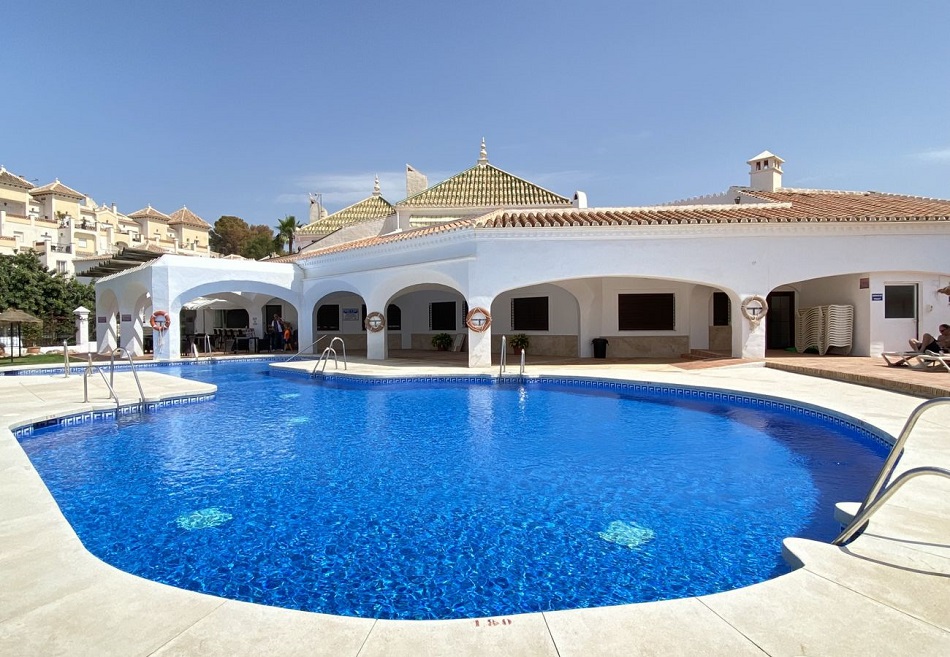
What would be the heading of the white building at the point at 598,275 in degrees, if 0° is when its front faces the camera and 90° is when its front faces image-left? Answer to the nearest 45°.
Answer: approximately 0°

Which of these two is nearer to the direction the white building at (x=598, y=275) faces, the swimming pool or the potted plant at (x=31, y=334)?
the swimming pool

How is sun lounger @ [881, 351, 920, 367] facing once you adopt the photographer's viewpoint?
facing to the left of the viewer

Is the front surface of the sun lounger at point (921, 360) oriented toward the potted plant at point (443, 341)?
yes

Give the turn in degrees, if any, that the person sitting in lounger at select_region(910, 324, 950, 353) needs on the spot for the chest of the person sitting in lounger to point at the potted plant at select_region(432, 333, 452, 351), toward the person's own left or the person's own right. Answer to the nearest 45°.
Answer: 0° — they already face it

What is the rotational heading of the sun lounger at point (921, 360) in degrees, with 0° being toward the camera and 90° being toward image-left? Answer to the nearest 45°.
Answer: approximately 90°

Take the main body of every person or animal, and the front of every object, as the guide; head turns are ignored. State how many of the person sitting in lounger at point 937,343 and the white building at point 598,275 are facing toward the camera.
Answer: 1

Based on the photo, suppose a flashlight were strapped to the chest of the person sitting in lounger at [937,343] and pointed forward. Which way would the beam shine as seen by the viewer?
to the viewer's left

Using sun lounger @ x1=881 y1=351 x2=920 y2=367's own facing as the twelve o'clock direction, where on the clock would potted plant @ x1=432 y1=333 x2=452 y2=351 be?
The potted plant is roughly at 12 o'clock from the sun lounger.
